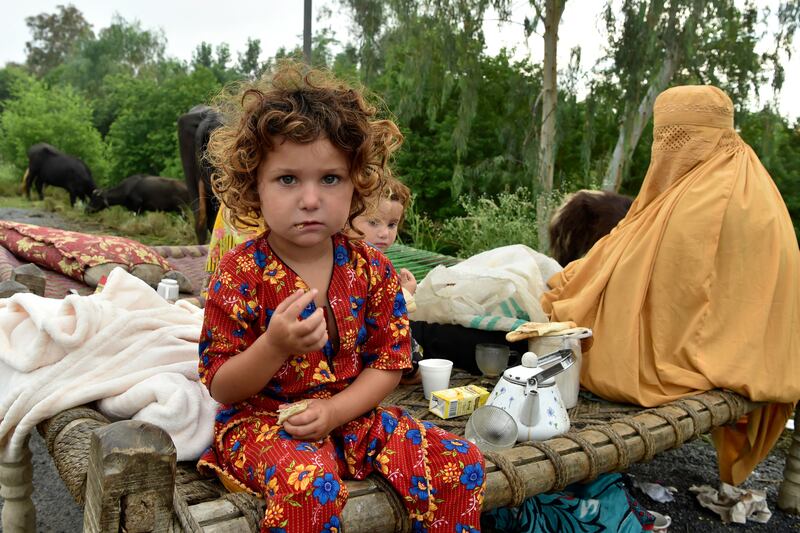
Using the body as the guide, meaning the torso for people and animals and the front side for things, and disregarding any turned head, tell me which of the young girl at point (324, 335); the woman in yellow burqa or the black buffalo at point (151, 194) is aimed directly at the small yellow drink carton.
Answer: the woman in yellow burqa

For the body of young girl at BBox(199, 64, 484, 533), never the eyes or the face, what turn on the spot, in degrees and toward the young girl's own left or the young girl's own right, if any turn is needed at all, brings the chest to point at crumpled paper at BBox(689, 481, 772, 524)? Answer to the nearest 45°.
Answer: approximately 135° to the young girl's own left

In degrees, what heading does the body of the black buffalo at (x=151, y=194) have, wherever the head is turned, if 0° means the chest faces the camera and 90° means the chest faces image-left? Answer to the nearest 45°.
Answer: approximately 90°

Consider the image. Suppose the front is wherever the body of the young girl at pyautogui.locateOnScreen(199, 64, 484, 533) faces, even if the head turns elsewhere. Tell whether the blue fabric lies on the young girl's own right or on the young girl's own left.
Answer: on the young girl's own left

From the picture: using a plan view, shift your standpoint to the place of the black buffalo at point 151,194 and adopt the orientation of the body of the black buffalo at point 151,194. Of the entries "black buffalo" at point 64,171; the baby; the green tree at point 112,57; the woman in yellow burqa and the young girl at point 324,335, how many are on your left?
3

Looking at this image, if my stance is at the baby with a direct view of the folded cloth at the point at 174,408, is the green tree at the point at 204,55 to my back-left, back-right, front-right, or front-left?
back-right

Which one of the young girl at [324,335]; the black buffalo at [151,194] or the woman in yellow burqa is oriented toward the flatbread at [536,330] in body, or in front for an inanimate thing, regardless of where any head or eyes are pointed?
the woman in yellow burqa

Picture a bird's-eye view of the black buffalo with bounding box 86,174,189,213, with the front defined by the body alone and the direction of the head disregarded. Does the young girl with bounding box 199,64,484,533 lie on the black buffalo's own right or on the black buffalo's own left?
on the black buffalo's own left

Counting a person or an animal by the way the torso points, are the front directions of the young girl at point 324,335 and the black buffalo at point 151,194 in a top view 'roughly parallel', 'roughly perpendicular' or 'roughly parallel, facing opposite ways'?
roughly perpendicular

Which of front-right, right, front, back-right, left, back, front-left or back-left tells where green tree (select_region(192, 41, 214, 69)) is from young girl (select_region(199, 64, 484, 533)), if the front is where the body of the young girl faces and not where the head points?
back

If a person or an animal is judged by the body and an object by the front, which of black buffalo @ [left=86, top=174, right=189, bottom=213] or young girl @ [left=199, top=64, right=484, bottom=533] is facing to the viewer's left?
the black buffalo

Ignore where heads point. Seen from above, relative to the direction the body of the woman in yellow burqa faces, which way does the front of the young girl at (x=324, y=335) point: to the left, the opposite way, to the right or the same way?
to the left

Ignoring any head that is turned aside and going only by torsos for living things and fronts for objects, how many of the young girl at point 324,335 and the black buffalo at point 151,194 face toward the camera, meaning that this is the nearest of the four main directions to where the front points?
1

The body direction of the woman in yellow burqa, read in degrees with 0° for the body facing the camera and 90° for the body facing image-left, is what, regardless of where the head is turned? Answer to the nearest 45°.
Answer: approximately 45°
